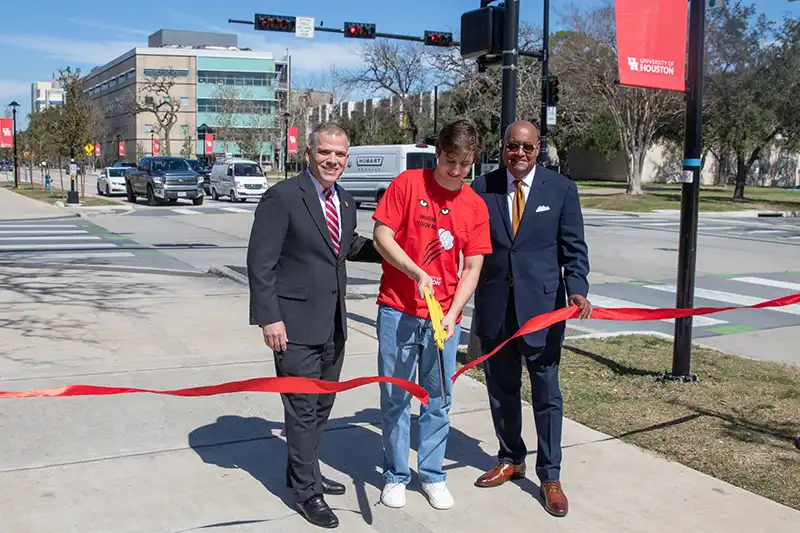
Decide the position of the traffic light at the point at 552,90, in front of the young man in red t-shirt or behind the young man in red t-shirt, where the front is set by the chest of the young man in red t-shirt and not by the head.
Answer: behind

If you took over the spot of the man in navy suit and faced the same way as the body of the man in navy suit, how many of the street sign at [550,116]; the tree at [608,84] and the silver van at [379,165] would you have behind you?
3

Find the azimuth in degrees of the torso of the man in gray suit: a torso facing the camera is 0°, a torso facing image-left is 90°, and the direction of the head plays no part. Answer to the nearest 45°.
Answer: approximately 315°

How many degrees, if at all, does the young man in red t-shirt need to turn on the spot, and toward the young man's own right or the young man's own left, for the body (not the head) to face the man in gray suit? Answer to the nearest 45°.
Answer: approximately 90° to the young man's own right

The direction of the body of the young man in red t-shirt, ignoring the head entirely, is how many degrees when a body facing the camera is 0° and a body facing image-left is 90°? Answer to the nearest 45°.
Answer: approximately 0°

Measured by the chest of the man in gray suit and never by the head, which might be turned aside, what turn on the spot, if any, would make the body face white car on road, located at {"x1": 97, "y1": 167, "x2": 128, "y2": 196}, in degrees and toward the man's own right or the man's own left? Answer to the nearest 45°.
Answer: approximately 135° to the man's own left

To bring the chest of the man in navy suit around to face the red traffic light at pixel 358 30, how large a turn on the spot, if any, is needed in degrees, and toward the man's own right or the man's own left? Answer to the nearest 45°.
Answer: approximately 180°

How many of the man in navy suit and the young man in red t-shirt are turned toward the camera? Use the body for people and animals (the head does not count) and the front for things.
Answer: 2

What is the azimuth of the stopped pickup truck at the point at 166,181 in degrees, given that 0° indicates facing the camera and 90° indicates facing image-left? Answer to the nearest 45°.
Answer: approximately 315°

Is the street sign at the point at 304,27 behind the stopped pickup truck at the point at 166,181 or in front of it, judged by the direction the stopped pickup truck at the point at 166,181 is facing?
in front

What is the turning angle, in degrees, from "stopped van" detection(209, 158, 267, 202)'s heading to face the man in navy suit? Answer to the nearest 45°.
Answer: approximately 45° to its right

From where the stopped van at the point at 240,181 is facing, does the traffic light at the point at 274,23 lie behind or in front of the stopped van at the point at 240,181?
in front
